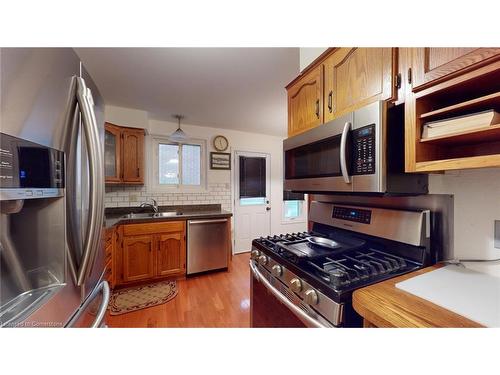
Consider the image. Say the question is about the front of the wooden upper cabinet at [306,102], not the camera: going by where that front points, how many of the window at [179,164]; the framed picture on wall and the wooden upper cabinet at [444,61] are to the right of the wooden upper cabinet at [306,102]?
2

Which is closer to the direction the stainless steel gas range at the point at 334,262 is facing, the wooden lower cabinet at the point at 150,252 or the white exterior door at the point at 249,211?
the wooden lower cabinet

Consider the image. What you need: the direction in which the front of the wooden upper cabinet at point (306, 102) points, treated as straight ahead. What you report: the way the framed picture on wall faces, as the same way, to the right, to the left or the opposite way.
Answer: to the left

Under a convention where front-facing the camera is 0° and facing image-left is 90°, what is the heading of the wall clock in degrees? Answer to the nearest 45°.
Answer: approximately 0°

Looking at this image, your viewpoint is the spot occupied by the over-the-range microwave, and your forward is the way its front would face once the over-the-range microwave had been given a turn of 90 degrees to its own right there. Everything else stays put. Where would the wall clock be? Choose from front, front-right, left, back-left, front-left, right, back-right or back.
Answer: front

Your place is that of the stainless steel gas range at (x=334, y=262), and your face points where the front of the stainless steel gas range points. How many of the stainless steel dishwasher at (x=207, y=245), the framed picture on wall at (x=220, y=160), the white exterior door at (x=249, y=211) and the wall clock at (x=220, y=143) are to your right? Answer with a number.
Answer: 4

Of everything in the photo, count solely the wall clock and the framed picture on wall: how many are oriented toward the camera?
2

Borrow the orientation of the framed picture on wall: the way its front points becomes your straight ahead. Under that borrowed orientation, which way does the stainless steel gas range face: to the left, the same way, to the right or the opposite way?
to the right

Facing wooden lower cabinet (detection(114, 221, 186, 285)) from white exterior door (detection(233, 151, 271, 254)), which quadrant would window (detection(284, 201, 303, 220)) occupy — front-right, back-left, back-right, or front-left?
back-left

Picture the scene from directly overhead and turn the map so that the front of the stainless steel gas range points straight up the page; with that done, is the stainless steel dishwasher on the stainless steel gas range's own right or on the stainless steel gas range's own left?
on the stainless steel gas range's own right

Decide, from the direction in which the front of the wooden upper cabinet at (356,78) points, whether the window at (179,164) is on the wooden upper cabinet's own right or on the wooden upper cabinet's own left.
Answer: on the wooden upper cabinet's own right

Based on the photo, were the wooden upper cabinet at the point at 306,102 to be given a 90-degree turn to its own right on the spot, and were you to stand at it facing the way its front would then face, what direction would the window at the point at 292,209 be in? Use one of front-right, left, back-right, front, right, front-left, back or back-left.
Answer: front-right

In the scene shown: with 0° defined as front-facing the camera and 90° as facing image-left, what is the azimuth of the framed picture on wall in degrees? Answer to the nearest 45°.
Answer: approximately 0°

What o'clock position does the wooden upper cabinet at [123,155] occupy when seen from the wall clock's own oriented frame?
The wooden upper cabinet is roughly at 2 o'clock from the wall clock.
